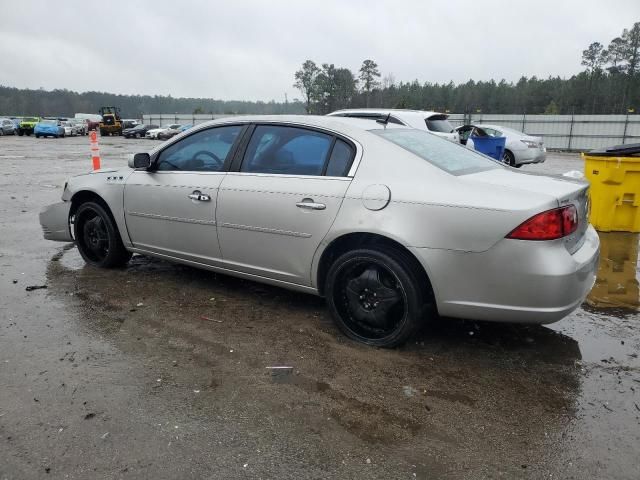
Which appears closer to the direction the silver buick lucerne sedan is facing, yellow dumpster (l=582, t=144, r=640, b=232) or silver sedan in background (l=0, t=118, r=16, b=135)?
the silver sedan in background

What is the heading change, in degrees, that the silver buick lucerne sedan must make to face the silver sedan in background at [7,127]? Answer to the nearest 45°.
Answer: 0° — it already faces it

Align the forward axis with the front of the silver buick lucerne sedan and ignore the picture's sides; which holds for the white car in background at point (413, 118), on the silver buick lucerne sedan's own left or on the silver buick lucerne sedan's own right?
on the silver buick lucerne sedan's own right

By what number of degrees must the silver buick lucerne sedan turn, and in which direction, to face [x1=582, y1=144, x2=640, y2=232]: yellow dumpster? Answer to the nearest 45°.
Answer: approximately 90° to its right

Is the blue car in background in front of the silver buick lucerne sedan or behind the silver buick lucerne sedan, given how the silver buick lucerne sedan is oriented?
in front

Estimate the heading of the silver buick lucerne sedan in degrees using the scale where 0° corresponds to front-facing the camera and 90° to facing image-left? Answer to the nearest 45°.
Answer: approximately 135°

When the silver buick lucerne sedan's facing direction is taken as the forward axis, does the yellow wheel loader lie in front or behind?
in front
